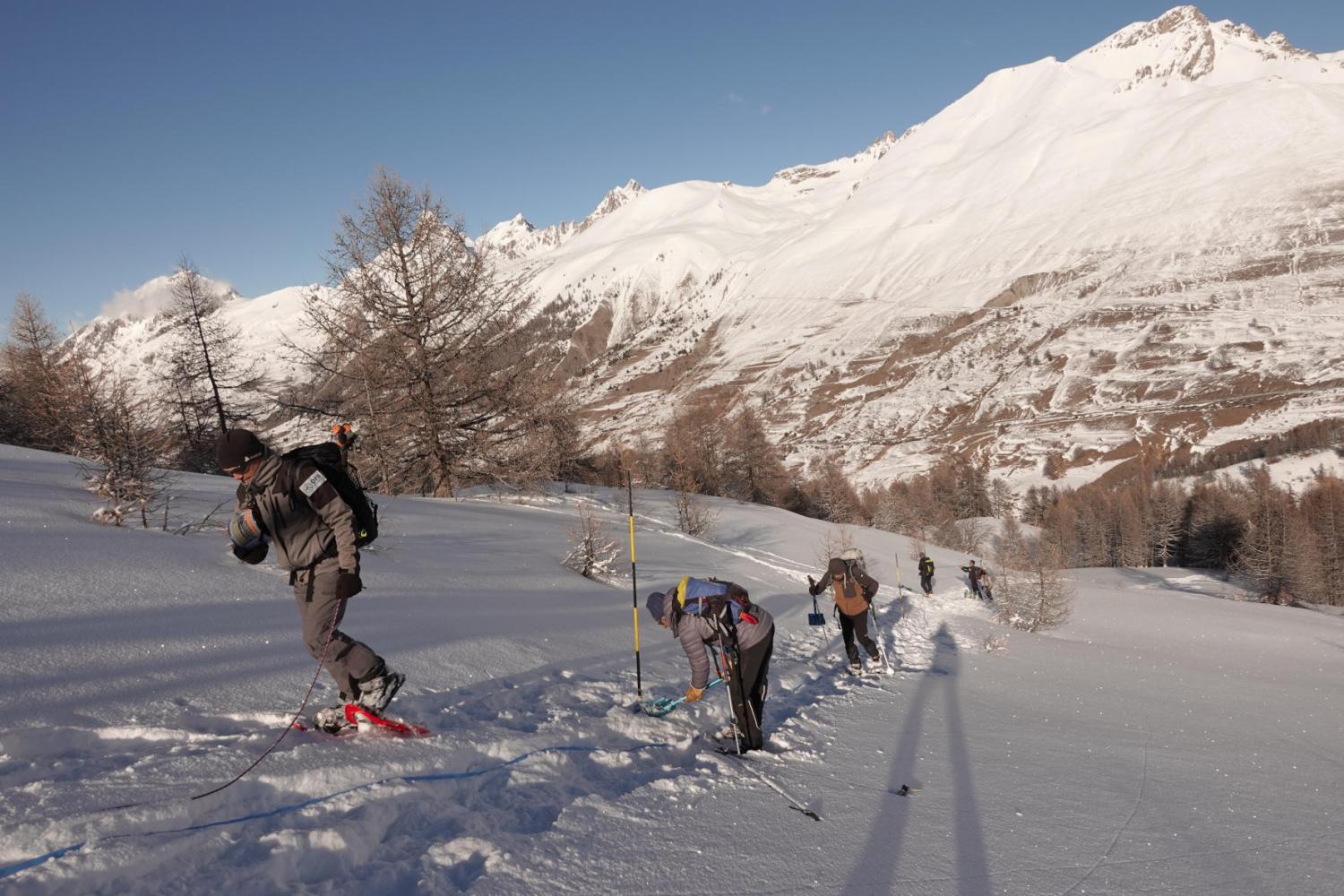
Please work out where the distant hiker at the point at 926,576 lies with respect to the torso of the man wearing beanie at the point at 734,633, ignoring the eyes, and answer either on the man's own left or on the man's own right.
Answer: on the man's own right

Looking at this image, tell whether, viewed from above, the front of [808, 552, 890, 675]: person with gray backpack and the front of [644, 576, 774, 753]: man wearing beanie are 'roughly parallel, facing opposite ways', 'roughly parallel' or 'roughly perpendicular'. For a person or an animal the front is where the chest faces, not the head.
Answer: roughly perpendicular

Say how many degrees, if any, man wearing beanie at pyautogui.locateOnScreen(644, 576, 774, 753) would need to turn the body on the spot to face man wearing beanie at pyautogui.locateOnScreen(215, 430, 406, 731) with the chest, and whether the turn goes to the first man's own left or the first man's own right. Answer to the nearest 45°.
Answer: approximately 45° to the first man's own left

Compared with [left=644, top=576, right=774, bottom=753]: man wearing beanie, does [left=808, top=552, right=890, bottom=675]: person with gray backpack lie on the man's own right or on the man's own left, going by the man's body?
on the man's own right

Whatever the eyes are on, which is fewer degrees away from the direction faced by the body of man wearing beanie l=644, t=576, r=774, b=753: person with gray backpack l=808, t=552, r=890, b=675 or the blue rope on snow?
the blue rope on snow

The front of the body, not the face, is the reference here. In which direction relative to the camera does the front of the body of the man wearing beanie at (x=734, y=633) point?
to the viewer's left
